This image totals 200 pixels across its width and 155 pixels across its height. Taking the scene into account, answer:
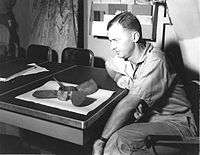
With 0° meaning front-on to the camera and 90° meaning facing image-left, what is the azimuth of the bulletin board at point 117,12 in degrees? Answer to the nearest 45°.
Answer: approximately 0°

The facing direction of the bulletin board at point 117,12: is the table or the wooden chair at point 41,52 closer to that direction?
the table

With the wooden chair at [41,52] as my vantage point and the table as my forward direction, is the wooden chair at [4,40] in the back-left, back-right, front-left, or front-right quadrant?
back-right

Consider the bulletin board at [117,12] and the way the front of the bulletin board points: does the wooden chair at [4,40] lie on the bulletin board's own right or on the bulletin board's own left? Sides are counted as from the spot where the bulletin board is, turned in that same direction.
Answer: on the bulletin board's own right

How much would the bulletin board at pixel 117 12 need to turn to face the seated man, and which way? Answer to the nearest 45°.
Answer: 0° — it already faces them

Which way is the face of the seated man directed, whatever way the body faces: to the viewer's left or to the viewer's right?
to the viewer's left

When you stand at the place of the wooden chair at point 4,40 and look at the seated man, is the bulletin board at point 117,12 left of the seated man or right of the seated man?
left

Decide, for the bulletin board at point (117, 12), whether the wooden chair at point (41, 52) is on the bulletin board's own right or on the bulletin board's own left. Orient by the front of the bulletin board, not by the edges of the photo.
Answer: on the bulletin board's own right

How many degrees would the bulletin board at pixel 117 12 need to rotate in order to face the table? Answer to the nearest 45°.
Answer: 0° — it already faces it
